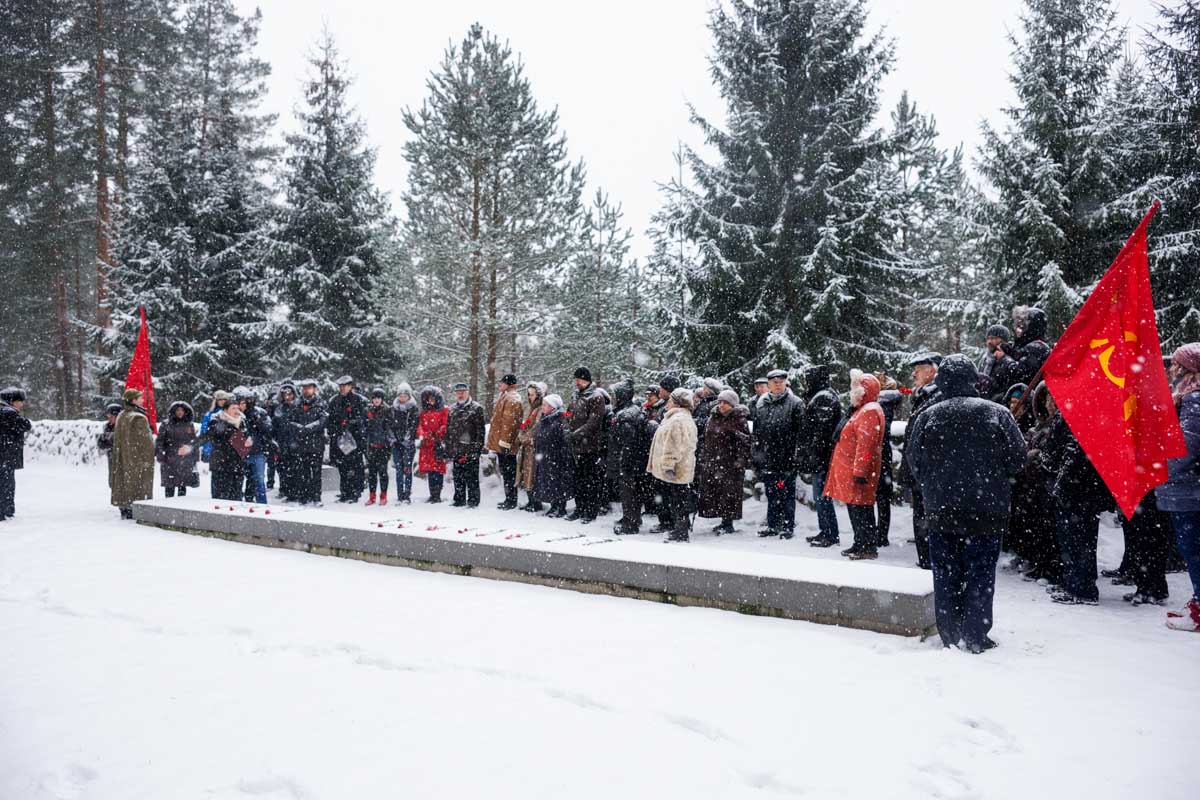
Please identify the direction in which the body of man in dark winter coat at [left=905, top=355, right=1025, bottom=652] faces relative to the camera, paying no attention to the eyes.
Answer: away from the camera

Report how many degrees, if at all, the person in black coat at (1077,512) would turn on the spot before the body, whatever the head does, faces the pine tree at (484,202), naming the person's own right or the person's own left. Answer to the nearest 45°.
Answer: approximately 45° to the person's own right

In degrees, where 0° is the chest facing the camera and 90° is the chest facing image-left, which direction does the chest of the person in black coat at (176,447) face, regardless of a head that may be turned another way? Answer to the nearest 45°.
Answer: approximately 0°

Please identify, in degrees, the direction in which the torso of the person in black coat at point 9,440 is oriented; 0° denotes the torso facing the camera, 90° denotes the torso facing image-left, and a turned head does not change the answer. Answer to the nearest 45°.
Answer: approximately 270°

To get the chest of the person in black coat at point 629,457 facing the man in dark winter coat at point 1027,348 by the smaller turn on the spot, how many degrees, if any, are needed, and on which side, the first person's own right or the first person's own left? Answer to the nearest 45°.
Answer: approximately 135° to the first person's own left

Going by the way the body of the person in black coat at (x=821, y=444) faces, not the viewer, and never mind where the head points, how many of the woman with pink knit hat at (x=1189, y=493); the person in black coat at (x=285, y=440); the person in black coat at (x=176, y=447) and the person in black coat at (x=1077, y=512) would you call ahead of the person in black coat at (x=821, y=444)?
2

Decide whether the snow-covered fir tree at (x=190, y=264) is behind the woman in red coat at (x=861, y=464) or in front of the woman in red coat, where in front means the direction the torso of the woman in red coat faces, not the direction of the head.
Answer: in front

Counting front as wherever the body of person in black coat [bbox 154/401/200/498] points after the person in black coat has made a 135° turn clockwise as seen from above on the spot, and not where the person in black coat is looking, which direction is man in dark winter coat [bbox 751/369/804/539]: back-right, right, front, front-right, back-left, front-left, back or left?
back

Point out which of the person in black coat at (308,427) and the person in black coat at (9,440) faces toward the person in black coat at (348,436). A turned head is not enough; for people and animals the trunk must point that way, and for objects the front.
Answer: the person in black coat at (9,440)

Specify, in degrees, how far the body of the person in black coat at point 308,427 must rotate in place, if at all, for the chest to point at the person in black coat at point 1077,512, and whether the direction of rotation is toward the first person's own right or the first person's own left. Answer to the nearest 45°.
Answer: approximately 45° to the first person's own left
